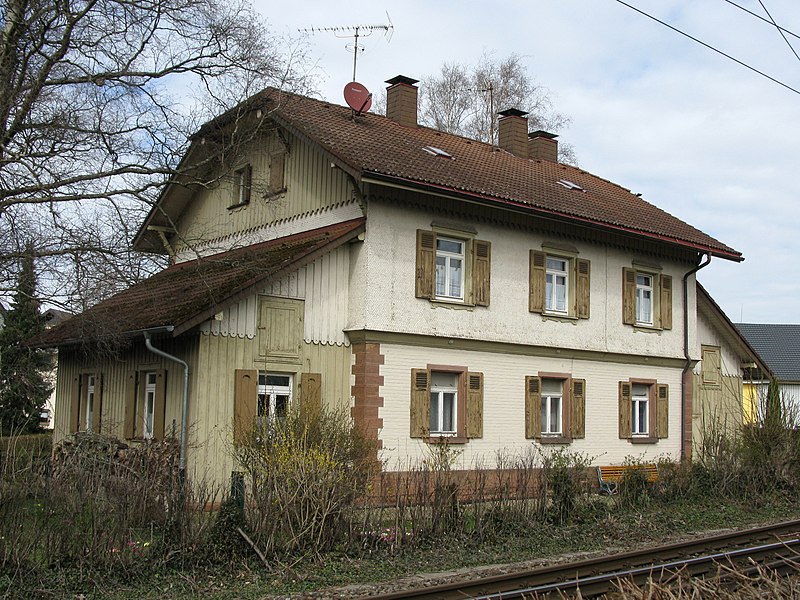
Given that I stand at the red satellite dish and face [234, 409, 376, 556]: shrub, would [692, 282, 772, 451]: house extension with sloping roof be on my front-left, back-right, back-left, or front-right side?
back-left

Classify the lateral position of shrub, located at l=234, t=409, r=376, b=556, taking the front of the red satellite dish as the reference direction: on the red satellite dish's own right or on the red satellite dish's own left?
on the red satellite dish's own right

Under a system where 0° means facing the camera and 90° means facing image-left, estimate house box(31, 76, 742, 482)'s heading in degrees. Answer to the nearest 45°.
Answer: approximately 315°

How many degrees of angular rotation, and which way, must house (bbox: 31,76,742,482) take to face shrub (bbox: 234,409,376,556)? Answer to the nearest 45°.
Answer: approximately 45° to its right

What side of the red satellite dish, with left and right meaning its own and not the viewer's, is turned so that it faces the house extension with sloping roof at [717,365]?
left

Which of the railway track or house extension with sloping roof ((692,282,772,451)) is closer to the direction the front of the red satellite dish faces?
the railway track

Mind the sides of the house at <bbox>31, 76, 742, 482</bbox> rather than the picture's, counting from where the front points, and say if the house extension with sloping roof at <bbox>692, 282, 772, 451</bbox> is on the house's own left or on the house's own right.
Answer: on the house's own left

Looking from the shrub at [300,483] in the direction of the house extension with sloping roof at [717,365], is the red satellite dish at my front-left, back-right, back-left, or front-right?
front-left
